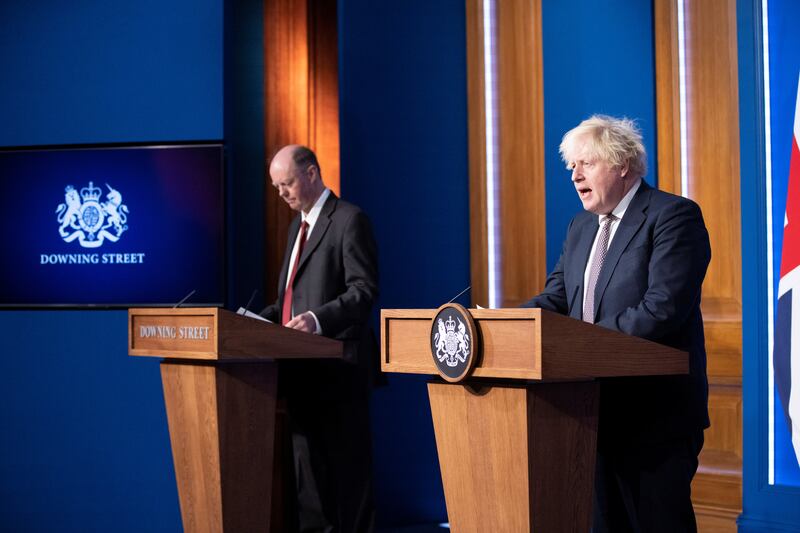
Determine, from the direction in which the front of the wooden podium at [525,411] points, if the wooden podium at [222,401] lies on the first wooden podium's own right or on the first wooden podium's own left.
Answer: on the first wooden podium's own right

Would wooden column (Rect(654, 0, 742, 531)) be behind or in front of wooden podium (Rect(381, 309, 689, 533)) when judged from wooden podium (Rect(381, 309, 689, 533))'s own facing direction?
behind

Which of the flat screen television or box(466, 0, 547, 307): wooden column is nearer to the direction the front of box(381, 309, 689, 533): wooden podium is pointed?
the flat screen television

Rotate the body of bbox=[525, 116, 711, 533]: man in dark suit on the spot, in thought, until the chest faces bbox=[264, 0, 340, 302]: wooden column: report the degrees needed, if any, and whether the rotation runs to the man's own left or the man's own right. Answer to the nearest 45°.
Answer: approximately 90° to the man's own right

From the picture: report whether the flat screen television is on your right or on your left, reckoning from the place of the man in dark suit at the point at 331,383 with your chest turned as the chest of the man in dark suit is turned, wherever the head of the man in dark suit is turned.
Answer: on your right

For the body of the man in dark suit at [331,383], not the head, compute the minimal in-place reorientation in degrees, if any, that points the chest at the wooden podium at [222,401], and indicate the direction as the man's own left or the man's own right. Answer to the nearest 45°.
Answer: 0° — they already face it

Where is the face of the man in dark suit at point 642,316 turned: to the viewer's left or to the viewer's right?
to the viewer's left

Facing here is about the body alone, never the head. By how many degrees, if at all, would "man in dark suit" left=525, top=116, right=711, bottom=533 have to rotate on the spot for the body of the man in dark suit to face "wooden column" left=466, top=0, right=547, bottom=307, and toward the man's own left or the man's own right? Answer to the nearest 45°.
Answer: approximately 135° to the man's own right

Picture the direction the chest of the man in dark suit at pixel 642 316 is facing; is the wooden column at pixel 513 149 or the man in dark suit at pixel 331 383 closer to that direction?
the man in dark suit

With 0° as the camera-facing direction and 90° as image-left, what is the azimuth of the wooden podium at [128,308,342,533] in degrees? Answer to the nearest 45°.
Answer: approximately 45°
